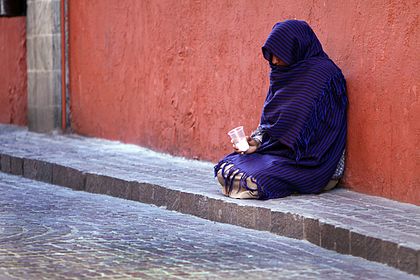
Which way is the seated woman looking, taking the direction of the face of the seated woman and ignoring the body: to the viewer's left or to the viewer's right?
to the viewer's left

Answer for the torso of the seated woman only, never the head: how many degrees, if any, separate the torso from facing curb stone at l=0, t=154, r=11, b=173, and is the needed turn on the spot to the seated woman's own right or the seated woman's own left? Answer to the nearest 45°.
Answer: approximately 45° to the seated woman's own right

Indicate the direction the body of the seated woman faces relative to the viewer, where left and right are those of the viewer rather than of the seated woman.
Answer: facing to the left of the viewer
